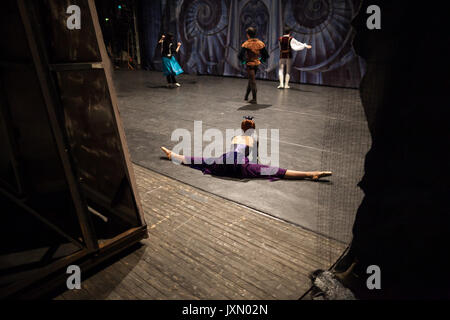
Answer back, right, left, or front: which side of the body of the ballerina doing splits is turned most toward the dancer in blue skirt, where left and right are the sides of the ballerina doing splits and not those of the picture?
front

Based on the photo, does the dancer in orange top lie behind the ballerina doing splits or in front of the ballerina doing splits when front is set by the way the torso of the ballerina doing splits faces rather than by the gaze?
in front

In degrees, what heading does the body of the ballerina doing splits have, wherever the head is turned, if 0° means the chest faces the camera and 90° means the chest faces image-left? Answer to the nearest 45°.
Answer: approximately 180°

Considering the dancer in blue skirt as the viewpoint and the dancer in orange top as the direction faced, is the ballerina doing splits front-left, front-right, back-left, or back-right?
front-right
